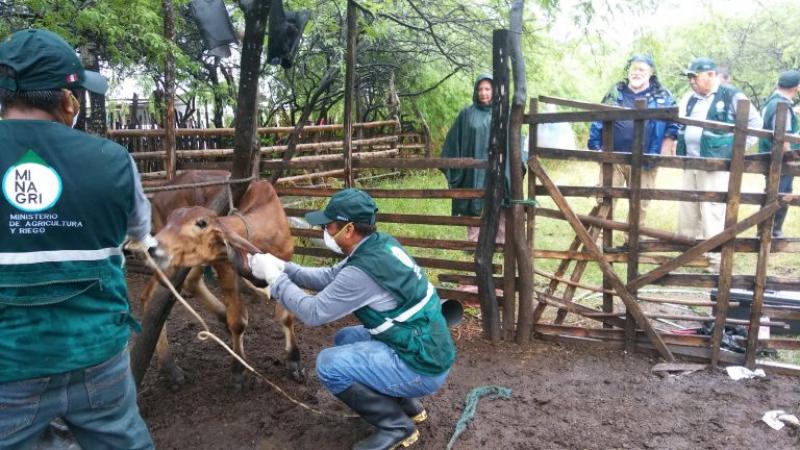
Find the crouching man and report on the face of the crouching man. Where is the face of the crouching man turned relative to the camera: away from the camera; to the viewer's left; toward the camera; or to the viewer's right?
to the viewer's left

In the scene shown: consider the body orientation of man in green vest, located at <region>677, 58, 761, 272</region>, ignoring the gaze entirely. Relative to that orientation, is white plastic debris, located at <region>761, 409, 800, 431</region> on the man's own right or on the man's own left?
on the man's own left

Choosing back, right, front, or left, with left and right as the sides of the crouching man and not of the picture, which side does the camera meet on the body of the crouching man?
left

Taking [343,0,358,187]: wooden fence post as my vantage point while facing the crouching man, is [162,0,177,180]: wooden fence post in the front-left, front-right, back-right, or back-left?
back-right

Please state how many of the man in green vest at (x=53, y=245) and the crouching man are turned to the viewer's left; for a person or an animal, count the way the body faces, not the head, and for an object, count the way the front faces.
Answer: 1

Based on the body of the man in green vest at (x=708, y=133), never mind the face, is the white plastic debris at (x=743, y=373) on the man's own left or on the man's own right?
on the man's own left

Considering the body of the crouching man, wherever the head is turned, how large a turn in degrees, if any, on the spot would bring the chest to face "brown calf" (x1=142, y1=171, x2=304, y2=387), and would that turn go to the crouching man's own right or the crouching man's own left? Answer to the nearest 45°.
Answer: approximately 45° to the crouching man's own right

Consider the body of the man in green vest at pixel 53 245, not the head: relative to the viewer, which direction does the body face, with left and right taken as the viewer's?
facing away from the viewer and to the right of the viewer

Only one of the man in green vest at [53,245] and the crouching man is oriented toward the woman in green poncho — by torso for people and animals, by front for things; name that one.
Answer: the man in green vest

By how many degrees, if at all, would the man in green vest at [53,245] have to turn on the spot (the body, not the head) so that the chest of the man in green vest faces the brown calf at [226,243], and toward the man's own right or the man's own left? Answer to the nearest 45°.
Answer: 0° — they already face it
